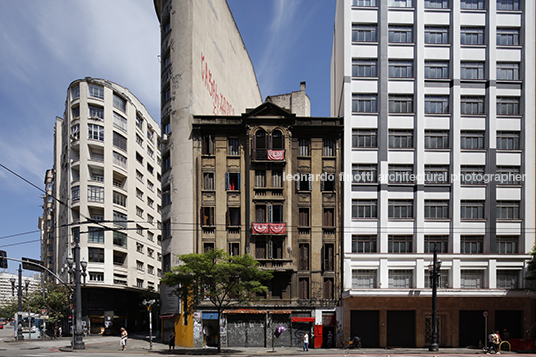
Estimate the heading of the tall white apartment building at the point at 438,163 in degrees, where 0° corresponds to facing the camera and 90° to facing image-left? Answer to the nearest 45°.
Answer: approximately 0°
